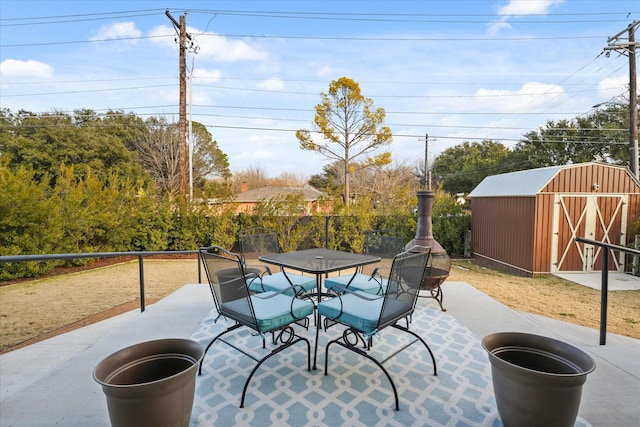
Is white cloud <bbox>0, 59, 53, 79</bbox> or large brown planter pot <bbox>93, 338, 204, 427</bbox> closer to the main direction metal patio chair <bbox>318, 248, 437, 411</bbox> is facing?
the white cloud

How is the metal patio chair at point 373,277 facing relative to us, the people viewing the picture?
facing the viewer and to the left of the viewer

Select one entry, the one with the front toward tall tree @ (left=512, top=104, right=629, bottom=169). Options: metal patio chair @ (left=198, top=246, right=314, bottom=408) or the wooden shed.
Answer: the metal patio chair

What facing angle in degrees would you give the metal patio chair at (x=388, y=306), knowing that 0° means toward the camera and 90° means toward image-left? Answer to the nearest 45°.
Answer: approximately 135°

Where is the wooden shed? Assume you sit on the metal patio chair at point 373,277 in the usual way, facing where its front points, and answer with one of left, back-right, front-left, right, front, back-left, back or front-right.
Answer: back

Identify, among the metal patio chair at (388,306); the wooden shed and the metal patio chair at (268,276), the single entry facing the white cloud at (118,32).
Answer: the metal patio chair at (388,306)

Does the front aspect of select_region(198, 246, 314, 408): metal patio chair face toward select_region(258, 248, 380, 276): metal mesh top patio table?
yes

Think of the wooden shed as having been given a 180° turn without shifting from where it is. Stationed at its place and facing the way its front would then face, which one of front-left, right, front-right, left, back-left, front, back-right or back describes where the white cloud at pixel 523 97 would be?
front-right

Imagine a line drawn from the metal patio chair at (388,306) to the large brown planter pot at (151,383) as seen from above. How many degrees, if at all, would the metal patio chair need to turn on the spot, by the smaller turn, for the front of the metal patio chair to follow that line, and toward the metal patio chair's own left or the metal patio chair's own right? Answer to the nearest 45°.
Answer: approximately 90° to the metal patio chair's own left

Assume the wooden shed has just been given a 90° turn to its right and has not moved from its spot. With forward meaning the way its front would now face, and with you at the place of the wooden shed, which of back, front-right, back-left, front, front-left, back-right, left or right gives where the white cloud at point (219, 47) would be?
front-right

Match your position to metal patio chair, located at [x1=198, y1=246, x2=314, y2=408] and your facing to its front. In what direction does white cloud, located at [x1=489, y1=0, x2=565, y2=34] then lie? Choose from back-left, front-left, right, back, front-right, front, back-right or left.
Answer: front

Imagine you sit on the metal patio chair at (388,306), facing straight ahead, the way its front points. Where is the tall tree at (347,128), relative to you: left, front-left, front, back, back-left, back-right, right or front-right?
front-right

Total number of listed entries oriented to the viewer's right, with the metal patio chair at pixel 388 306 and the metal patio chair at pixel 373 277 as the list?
0

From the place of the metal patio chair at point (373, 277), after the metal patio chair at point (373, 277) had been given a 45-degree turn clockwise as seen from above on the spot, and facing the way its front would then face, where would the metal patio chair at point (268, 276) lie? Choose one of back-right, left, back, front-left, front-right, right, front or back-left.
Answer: front

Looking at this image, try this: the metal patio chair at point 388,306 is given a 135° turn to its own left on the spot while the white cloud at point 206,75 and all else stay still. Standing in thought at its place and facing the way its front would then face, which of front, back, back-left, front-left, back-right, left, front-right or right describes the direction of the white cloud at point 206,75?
back-right

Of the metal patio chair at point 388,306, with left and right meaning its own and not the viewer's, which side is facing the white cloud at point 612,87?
right

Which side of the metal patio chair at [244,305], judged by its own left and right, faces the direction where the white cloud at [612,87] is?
front

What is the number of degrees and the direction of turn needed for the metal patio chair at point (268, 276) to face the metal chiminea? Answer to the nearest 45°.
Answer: approximately 45° to its left

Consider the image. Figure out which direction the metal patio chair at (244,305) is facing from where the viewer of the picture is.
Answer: facing away from the viewer and to the right of the viewer
